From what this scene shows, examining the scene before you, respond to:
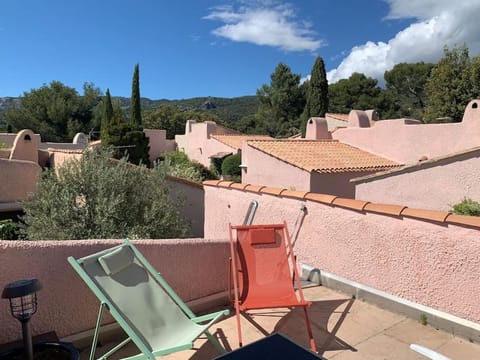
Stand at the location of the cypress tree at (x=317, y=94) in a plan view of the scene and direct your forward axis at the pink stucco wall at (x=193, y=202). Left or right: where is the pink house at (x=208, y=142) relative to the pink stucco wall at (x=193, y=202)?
right

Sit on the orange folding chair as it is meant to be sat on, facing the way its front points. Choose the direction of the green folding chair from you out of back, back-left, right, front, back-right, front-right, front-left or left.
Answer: front-right

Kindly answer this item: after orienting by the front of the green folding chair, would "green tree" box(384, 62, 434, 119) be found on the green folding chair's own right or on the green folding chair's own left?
on the green folding chair's own left

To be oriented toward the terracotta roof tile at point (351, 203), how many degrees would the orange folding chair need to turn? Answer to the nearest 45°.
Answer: approximately 135° to its left

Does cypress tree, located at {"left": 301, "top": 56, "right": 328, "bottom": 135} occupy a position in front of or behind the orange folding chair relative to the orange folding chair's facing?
behind

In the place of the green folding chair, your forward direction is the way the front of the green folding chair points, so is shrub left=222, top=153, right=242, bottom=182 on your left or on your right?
on your left

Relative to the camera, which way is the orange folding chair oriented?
toward the camera

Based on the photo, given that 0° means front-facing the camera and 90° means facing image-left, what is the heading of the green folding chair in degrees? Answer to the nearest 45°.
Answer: approximately 315°

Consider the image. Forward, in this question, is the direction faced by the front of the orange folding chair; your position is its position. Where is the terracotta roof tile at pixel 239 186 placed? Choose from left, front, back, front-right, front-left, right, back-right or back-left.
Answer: back

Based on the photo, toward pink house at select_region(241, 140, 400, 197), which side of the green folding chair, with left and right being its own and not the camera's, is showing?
left
